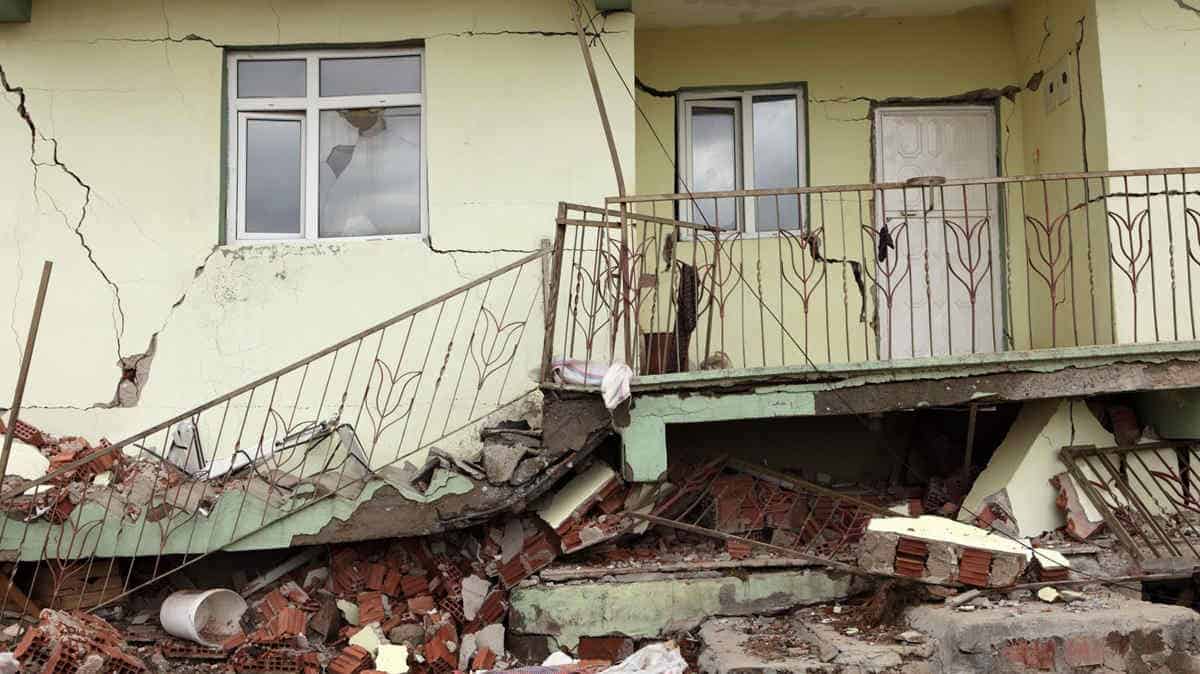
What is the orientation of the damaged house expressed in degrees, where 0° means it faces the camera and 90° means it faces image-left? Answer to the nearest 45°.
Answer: approximately 0°

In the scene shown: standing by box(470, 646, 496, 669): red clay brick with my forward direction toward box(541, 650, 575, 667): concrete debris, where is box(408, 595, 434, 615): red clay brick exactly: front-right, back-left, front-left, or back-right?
back-left

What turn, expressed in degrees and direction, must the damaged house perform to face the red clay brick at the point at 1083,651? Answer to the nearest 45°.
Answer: approximately 45° to its left

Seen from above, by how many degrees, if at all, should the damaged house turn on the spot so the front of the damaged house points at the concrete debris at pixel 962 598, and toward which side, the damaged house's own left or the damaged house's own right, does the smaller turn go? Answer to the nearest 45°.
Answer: approximately 45° to the damaged house's own left

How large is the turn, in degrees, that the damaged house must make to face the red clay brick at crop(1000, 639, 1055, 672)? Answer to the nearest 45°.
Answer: approximately 45° to its left

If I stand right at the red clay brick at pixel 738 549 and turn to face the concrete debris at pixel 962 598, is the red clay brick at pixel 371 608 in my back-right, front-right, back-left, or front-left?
back-right

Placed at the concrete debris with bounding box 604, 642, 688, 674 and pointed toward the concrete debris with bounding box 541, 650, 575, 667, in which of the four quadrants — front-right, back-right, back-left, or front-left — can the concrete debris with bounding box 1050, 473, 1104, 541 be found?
back-right
